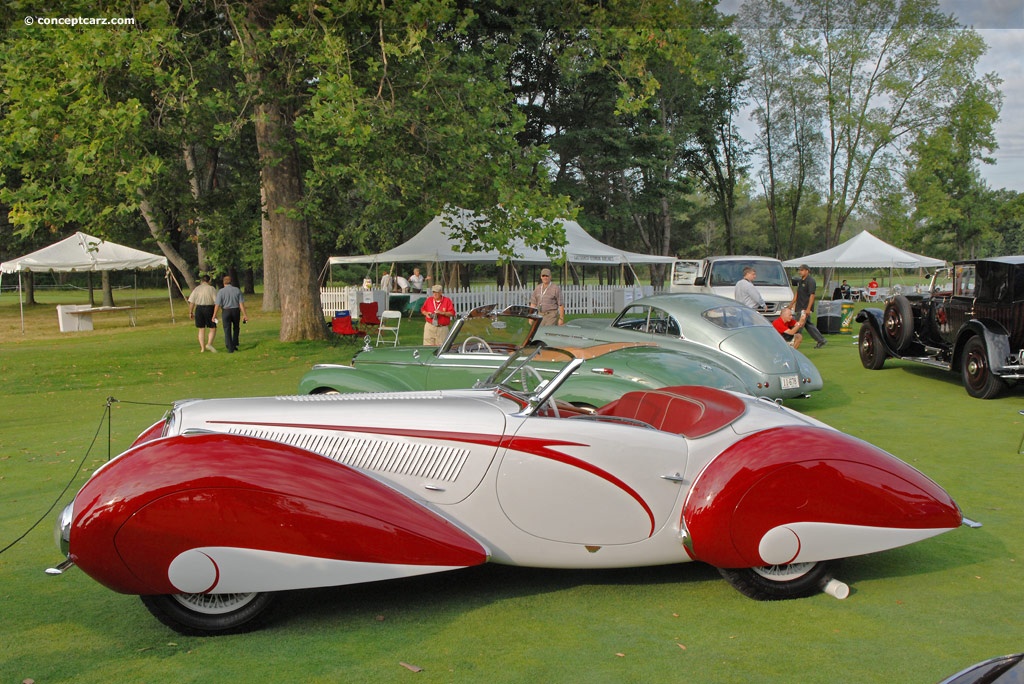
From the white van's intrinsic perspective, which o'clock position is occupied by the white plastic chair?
The white plastic chair is roughly at 3 o'clock from the white van.

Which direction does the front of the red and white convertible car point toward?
to the viewer's left

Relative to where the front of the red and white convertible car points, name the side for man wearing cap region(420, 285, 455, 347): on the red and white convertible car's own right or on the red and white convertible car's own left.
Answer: on the red and white convertible car's own right

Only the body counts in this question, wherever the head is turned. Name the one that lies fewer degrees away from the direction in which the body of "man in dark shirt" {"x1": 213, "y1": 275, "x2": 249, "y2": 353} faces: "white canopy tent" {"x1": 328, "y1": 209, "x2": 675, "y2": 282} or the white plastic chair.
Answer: the white canopy tent

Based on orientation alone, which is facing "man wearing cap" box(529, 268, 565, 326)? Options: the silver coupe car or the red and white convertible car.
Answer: the silver coupe car

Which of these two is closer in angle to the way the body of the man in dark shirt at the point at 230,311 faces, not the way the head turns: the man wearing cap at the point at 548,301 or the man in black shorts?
the man in black shorts

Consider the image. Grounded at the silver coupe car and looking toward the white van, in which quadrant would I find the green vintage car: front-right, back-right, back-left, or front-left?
back-left

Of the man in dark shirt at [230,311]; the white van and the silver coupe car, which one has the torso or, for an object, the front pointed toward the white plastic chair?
the silver coupe car

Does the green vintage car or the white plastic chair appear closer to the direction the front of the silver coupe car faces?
the white plastic chair

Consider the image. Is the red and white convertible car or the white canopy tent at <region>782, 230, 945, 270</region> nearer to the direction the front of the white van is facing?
the red and white convertible car

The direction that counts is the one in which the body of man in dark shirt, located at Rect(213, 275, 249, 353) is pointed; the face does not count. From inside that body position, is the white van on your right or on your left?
on your right

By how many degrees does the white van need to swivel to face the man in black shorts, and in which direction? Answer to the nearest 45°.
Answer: approximately 90° to its right
